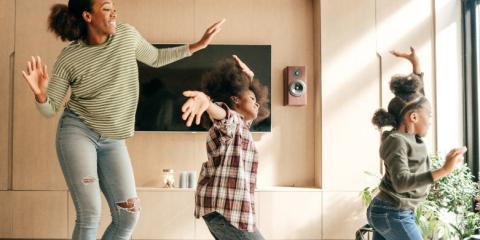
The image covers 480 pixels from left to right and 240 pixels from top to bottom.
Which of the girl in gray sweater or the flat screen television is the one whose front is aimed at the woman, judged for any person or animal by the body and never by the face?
the flat screen television

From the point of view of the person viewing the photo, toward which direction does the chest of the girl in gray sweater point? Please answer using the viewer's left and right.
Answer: facing to the right of the viewer

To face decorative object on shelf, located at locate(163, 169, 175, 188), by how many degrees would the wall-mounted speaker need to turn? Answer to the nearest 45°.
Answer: approximately 90° to its right

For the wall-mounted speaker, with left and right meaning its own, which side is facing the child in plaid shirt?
front

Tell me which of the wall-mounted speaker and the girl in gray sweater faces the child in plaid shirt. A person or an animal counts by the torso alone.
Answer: the wall-mounted speaker

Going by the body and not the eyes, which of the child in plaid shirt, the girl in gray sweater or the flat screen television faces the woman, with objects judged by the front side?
the flat screen television

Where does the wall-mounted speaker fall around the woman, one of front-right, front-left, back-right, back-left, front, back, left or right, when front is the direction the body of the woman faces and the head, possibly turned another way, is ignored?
left

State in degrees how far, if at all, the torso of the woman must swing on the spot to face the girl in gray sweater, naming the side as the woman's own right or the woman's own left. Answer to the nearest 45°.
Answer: approximately 45° to the woman's own left

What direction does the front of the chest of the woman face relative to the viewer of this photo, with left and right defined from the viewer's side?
facing the viewer and to the right of the viewer

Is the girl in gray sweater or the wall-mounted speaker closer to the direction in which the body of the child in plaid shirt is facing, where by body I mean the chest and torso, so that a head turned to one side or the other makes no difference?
the girl in gray sweater
